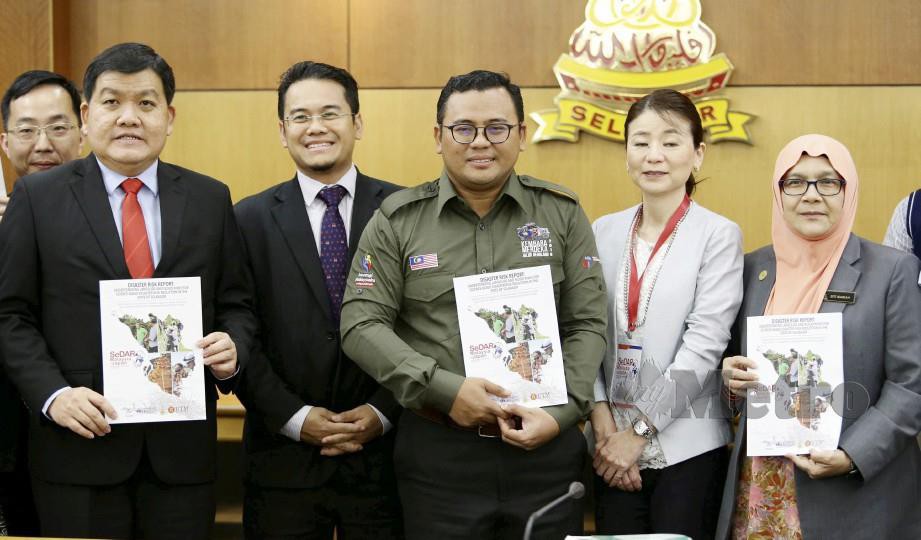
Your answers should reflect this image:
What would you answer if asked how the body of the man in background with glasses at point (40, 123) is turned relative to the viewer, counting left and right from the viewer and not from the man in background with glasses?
facing the viewer

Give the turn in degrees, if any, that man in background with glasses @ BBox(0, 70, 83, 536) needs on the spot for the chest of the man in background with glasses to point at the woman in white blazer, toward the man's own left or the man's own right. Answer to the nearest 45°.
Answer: approximately 45° to the man's own left

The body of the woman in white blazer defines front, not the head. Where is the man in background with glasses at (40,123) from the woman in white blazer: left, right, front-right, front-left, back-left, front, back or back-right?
front-right

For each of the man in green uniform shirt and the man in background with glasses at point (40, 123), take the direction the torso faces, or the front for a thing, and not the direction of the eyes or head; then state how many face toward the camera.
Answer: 2

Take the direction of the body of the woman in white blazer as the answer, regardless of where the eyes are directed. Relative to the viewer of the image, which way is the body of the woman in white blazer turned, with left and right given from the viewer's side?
facing the viewer and to the left of the viewer

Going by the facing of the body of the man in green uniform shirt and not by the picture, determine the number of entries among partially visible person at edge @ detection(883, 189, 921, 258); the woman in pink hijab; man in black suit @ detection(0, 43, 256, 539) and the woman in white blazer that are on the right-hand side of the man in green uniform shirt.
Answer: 1

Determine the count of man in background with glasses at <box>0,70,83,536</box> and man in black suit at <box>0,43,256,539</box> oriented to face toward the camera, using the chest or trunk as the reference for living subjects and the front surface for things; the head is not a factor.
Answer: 2

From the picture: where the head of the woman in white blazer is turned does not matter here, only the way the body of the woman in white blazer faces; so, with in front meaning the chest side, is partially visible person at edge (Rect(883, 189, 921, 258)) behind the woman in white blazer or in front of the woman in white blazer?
behind

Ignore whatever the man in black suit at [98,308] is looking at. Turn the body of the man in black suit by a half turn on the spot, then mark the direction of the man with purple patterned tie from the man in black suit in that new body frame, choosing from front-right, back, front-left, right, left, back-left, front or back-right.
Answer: right
